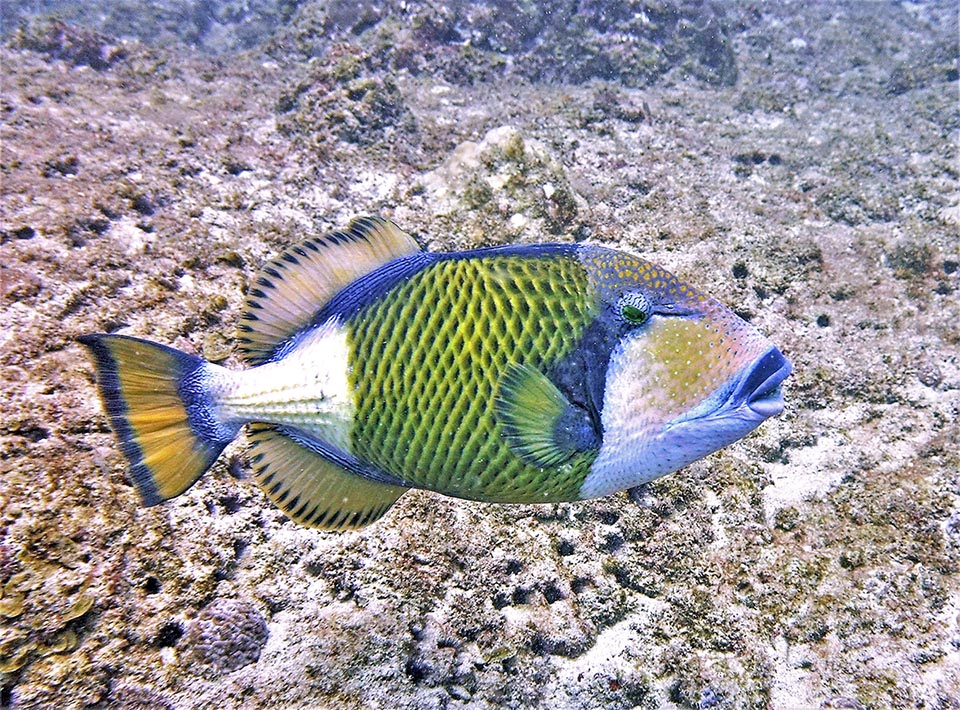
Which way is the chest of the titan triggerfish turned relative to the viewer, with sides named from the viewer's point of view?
facing to the right of the viewer
